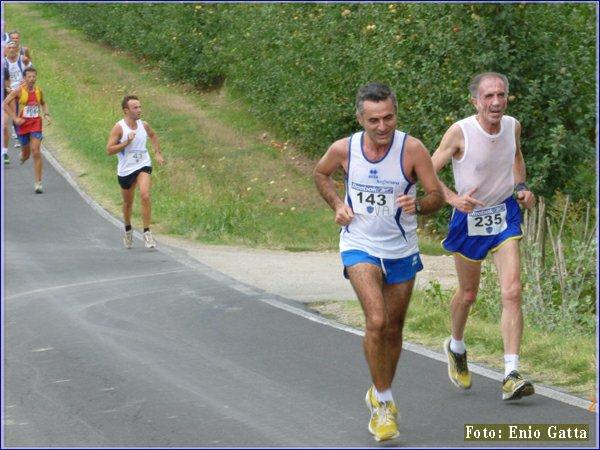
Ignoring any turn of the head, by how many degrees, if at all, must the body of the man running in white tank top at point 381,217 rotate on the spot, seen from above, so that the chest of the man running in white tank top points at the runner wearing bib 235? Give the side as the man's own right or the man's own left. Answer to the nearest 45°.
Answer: approximately 135° to the man's own left

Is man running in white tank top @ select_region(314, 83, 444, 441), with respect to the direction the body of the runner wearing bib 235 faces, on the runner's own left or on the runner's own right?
on the runner's own right

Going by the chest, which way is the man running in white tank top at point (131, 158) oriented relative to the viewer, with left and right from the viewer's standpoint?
facing the viewer and to the right of the viewer

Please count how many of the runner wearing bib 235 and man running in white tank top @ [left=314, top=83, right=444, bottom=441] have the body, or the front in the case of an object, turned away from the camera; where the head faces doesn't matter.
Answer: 0
